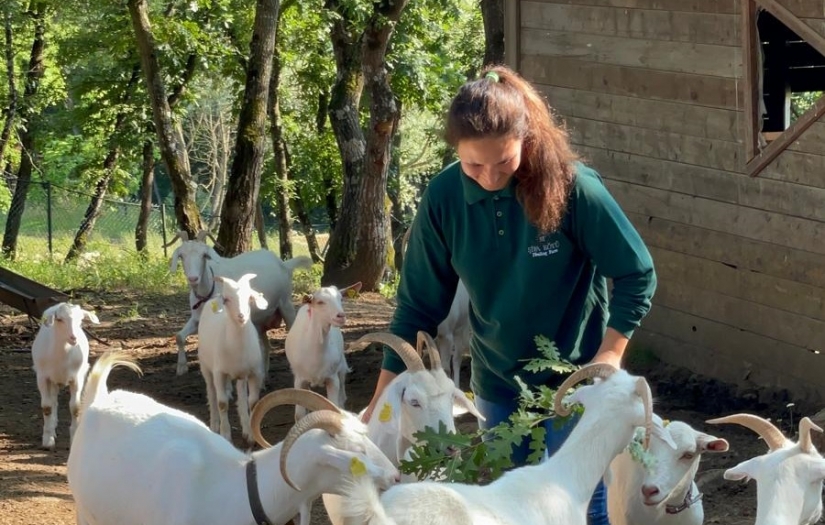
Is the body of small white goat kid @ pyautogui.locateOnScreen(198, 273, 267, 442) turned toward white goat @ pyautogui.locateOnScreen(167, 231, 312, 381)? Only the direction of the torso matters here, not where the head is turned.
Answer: no

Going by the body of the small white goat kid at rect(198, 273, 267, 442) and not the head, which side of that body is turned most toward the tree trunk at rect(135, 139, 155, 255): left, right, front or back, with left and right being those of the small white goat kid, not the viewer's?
back

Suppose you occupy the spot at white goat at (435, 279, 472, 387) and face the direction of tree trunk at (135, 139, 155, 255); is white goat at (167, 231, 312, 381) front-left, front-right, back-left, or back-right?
front-left

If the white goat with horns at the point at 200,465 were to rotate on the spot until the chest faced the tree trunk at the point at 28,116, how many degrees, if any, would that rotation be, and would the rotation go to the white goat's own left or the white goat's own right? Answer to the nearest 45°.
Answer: approximately 90° to the white goat's own left

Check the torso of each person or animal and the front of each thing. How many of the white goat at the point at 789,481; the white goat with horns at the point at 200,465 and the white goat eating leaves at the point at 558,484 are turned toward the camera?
0

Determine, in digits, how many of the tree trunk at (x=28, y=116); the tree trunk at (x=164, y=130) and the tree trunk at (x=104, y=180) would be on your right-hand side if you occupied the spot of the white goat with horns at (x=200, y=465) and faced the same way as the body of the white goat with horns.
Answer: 0

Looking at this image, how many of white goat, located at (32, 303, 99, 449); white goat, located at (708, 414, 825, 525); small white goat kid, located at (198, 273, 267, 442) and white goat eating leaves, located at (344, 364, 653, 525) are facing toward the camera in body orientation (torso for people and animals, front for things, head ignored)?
2

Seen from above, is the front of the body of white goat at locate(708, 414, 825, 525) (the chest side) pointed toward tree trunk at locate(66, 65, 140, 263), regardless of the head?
no

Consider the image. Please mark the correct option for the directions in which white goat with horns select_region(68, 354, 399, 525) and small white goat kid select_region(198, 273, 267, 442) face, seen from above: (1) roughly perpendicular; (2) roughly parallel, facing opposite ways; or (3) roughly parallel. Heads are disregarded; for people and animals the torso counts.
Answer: roughly perpendicular

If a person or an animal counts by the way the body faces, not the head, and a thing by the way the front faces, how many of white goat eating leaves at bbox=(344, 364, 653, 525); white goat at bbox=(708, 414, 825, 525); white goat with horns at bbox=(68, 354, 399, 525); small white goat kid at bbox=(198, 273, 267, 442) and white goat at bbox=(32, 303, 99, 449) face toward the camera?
2

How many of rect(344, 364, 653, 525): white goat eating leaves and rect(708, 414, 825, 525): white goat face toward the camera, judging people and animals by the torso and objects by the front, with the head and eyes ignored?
0

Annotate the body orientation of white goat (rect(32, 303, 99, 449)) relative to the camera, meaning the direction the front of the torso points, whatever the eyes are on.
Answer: toward the camera

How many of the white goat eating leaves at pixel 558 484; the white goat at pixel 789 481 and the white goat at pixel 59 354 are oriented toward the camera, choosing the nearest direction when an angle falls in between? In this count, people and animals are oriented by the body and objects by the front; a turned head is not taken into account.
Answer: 1

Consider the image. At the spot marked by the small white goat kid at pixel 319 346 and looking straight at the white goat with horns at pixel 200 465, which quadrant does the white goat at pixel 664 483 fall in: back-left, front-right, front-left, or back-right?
front-left

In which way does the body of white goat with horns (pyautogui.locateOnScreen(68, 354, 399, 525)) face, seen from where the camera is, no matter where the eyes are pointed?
to the viewer's right

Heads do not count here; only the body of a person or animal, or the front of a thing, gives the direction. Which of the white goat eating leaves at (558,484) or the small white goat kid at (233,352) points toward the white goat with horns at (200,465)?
the small white goat kid
